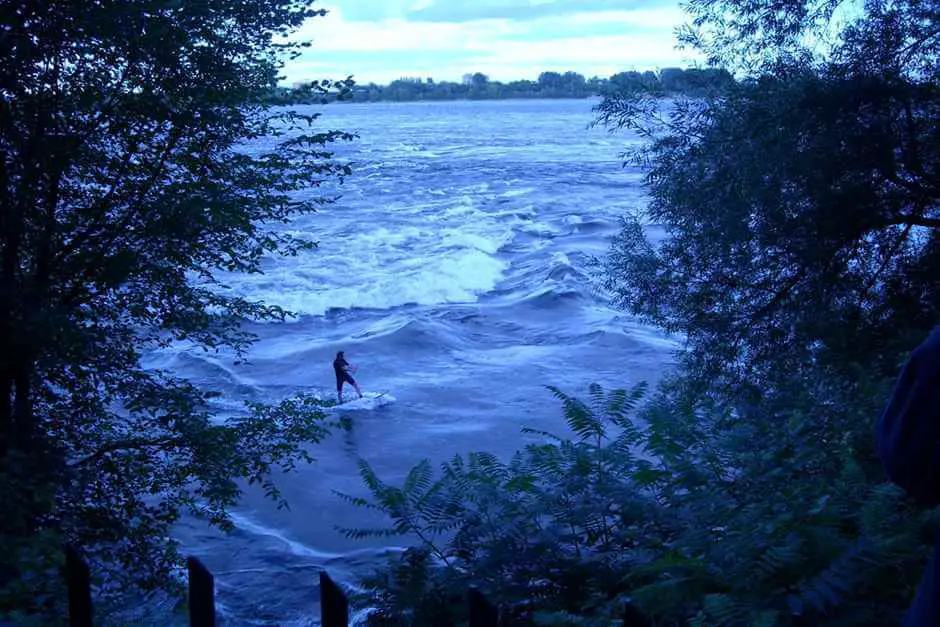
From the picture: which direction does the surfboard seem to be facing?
to the viewer's right

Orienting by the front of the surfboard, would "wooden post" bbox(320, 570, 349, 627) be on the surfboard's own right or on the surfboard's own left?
on the surfboard's own right

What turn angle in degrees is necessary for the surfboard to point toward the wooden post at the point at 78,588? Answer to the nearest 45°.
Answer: approximately 90° to its right

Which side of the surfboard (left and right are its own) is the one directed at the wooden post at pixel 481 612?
right

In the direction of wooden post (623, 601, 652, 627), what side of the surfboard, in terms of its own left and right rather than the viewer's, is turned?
right
